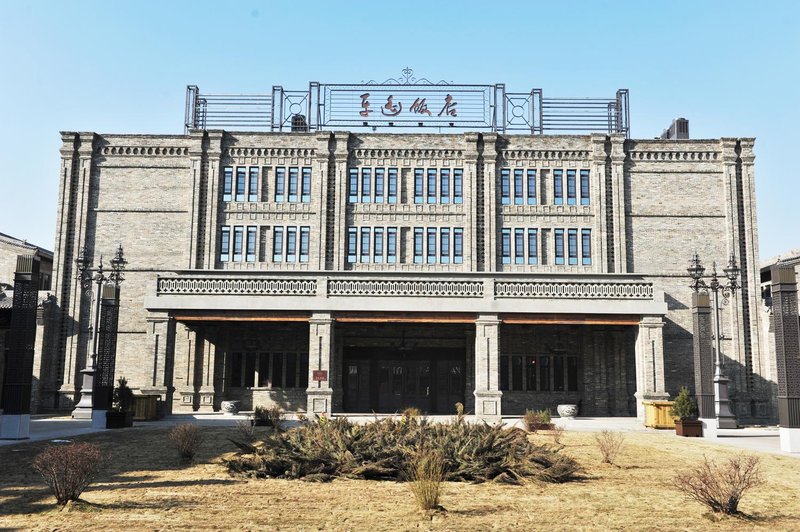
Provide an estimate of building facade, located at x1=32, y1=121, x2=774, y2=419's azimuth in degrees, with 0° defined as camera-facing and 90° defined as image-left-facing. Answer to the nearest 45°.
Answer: approximately 0°

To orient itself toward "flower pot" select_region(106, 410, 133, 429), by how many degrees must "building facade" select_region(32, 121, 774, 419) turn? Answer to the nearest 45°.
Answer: approximately 45° to its right

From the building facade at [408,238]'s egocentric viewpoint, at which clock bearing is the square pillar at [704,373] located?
The square pillar is roughly at 10 o'clock from the building facade.

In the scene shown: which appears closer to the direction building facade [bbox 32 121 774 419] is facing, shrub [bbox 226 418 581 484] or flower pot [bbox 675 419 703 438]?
the shrub

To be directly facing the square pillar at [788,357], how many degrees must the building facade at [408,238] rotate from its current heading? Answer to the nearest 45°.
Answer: approximately 45° to its left

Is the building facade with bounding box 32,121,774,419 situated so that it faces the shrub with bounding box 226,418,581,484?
yes

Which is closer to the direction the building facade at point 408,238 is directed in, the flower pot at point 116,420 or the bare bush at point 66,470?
the bare bush

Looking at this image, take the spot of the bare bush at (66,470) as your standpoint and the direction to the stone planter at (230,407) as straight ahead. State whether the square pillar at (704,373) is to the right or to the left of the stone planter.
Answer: right
